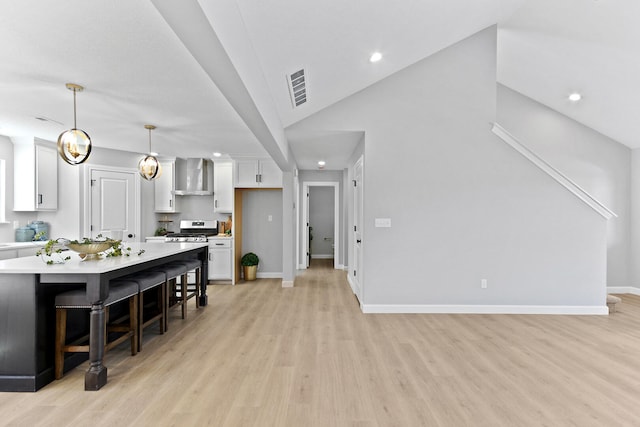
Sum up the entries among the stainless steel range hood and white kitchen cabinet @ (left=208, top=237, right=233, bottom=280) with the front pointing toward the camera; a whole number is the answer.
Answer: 2

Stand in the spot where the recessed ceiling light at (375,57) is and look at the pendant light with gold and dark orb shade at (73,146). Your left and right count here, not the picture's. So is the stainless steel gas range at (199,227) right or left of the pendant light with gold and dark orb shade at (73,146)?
right

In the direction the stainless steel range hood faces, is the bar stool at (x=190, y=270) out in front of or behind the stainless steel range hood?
in front

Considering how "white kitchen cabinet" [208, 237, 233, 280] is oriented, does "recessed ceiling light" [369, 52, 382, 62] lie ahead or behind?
ahead

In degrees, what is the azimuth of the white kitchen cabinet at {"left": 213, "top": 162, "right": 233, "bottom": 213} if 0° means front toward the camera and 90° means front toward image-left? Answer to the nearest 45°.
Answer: approximately 0°

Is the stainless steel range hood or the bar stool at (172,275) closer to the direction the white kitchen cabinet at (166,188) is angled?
the bar stool

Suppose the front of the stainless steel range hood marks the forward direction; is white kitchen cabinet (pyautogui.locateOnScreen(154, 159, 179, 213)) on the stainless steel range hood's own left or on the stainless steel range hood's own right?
on the stainless steel range hood's own right
